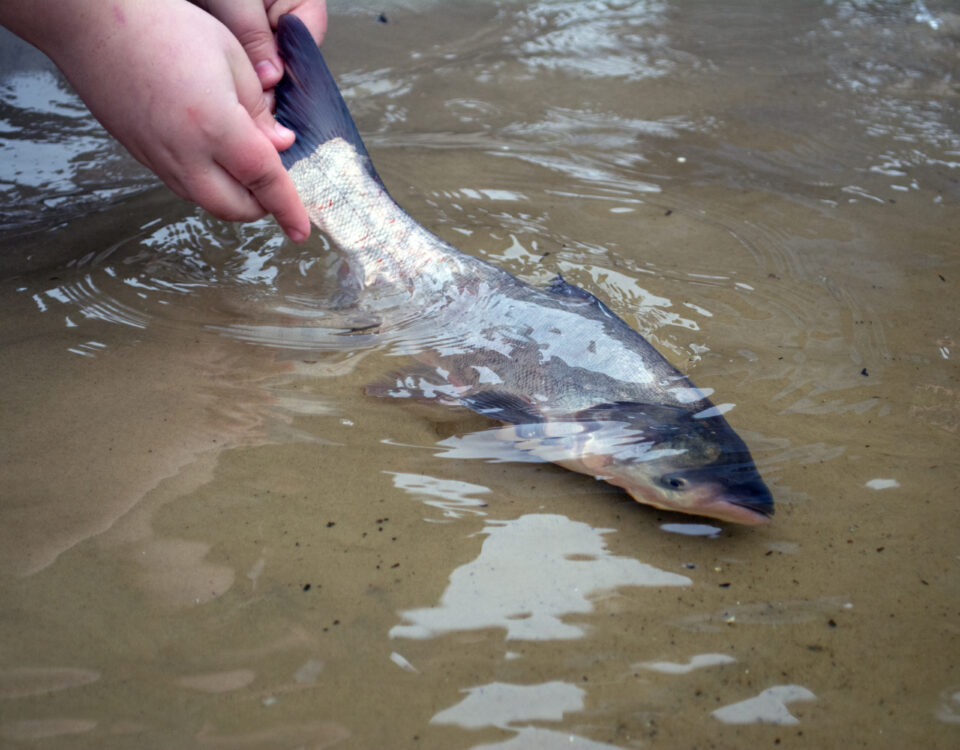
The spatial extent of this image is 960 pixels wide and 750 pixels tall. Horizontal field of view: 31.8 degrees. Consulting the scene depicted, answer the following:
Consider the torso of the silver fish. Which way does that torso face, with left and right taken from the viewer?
facing the viewer and to the right of the viewer
